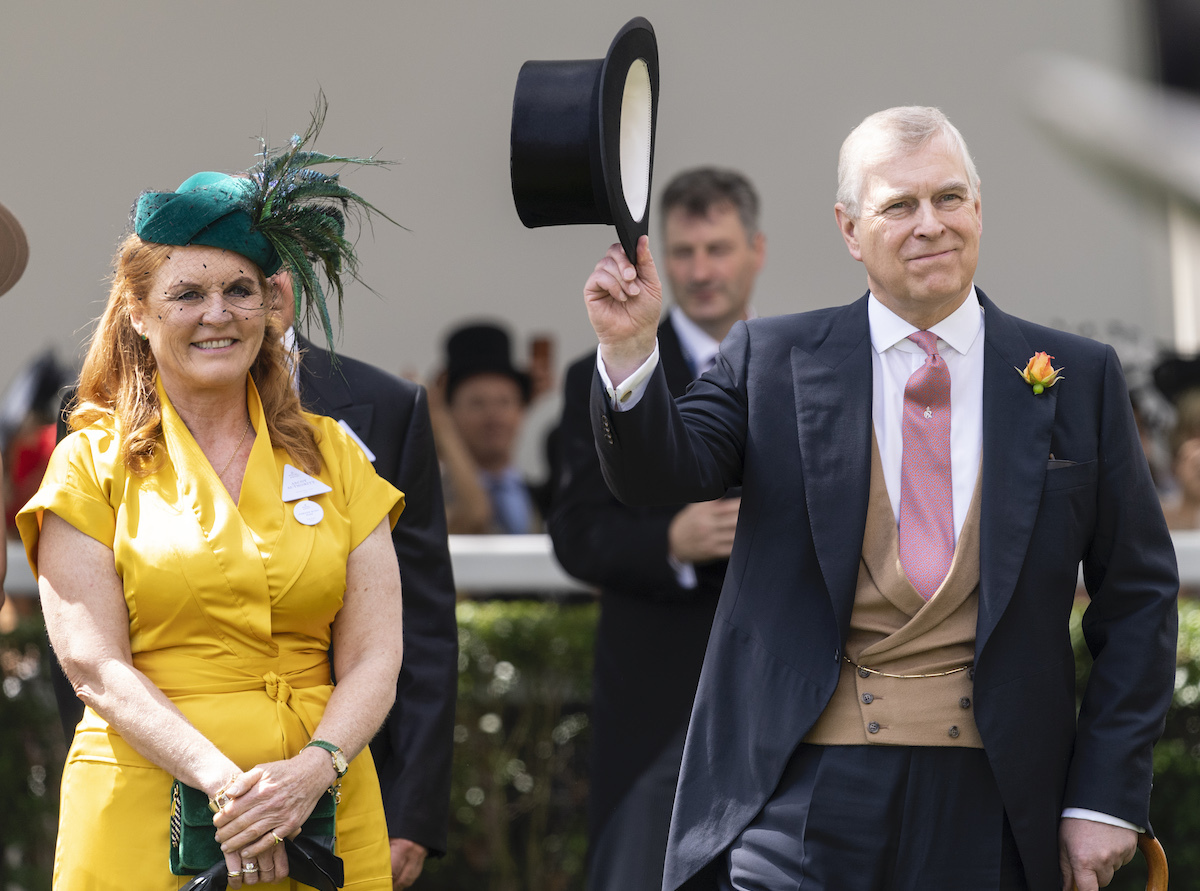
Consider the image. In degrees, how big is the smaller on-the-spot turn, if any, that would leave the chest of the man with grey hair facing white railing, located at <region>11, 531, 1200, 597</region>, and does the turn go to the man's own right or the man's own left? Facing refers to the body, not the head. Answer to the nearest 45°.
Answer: approximately 135° to the man's own right

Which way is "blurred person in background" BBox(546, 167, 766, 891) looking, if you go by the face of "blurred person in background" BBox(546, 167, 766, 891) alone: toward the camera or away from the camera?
toward the camera

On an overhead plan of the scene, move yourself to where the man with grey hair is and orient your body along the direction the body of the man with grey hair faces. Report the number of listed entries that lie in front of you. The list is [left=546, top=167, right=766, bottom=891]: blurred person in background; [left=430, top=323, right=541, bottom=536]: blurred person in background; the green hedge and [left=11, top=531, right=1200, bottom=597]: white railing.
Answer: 0

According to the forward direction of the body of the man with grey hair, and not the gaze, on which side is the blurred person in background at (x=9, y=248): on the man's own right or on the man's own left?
on the man's own right

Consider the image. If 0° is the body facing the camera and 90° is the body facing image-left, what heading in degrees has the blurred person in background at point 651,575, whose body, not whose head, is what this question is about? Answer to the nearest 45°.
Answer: approximately 315°

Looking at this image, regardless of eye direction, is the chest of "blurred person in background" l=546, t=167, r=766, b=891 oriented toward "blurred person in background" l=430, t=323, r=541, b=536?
no

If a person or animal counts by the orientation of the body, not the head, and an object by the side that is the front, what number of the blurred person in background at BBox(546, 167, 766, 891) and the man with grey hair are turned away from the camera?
0

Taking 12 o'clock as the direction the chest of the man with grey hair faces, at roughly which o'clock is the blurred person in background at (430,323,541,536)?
The blurred person in background is roughly at 5 o'clock from the man with grey hair.

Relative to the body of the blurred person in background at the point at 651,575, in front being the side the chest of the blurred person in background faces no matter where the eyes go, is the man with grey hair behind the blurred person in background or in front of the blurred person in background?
in front

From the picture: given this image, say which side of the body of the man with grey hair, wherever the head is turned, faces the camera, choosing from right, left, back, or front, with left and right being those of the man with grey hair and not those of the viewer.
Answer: front

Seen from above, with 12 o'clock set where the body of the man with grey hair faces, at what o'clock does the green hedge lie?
The green hedge is roughly at 5 o'clock from the man with grey hair.

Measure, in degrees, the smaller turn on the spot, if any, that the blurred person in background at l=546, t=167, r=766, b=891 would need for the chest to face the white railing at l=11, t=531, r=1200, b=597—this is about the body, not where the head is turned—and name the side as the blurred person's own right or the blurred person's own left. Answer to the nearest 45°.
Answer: approximately 135° to the blurred person's own left

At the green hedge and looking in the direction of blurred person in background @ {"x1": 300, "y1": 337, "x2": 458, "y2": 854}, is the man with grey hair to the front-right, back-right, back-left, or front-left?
front-left

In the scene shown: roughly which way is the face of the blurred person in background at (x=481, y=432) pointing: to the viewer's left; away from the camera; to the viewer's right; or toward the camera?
toward the camera

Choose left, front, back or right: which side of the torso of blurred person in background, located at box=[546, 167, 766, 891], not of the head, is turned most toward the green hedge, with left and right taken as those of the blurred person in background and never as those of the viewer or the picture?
back

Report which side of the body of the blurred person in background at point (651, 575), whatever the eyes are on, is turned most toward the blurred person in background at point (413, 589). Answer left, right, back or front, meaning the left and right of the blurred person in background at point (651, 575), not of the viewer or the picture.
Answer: right

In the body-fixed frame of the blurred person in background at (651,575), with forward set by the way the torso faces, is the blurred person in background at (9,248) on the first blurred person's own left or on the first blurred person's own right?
on the first blurred person's own right
